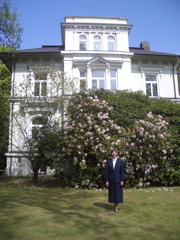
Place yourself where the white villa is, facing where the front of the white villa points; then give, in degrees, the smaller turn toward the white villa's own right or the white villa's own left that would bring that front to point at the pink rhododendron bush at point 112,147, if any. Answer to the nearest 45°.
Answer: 0° — it already faces it

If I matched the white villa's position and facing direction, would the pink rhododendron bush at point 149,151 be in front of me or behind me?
in front

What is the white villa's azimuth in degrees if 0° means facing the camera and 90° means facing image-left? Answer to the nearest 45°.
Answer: approximately 0°
